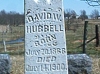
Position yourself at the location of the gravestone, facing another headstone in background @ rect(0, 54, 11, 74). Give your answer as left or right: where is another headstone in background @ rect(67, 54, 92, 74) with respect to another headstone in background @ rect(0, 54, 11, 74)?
right

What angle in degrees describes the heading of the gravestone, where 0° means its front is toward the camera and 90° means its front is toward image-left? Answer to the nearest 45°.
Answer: approximately 0°

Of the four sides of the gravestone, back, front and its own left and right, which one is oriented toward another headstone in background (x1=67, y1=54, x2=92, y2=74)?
back
